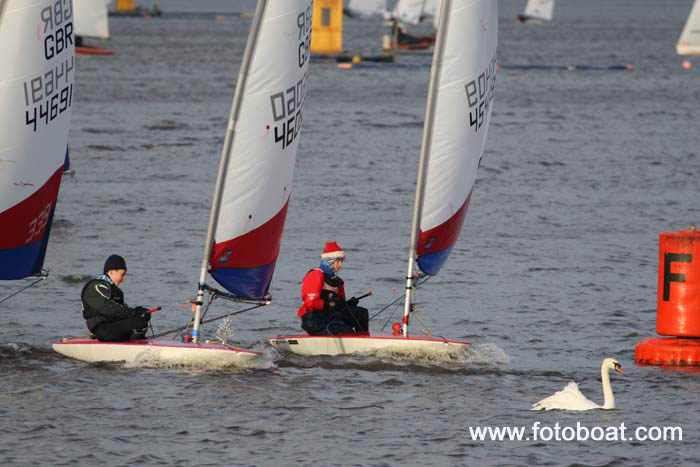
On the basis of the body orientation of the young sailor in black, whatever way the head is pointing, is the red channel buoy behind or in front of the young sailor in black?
in front

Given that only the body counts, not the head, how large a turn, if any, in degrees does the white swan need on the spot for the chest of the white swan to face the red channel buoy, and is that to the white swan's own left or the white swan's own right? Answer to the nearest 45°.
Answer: approximately 45° to the white swan's own left

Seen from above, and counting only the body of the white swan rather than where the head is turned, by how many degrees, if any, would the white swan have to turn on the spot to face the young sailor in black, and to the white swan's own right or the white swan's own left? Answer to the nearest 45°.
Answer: approximately 180°

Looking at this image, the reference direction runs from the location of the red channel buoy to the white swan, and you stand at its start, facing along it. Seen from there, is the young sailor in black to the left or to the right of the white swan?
right

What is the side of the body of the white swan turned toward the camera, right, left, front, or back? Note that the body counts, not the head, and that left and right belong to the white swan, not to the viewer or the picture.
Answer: right

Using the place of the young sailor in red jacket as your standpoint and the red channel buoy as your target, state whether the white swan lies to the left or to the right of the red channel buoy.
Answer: right

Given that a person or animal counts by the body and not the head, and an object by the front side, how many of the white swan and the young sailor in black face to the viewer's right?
2

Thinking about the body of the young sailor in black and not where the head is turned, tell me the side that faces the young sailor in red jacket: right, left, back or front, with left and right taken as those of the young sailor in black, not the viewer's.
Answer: front

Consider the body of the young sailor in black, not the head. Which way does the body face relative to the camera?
to the viewer's right

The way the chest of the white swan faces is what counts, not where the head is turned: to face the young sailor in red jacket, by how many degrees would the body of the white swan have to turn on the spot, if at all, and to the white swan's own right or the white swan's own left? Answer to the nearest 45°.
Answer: approximately 135° to the white swan's own left
